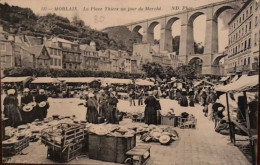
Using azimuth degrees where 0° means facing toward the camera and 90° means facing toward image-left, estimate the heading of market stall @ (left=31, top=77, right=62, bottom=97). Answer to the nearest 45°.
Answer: approximately 0°
